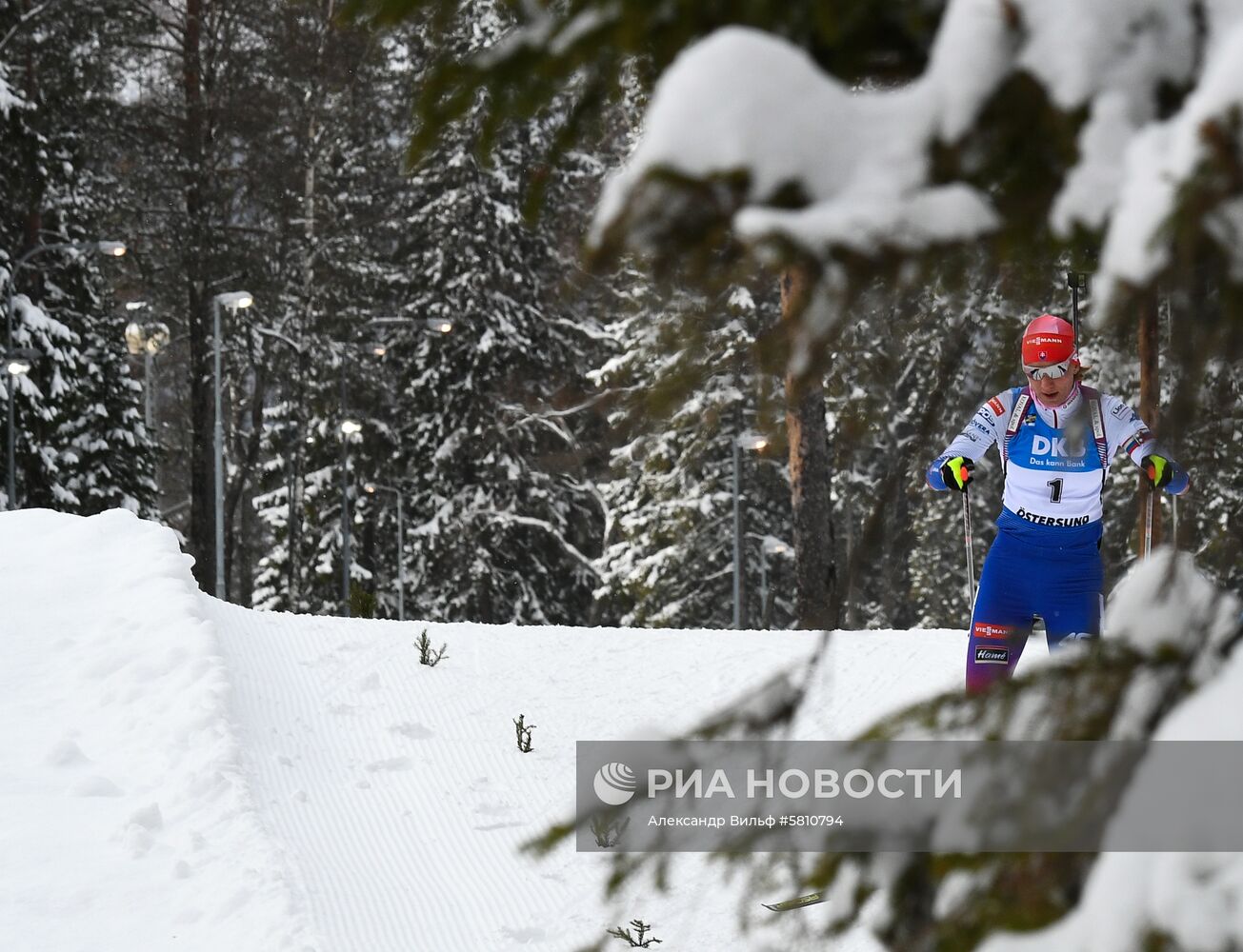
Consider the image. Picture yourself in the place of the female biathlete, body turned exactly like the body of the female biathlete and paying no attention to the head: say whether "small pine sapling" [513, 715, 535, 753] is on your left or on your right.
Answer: on your right

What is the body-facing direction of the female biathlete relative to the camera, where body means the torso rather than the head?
toward the camera

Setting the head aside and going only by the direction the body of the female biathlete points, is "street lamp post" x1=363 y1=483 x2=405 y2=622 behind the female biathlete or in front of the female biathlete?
behind

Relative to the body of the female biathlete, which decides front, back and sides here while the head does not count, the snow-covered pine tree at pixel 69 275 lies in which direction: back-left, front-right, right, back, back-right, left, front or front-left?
back-right

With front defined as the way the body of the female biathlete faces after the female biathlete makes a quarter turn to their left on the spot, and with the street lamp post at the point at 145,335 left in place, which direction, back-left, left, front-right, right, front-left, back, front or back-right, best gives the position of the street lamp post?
back-left

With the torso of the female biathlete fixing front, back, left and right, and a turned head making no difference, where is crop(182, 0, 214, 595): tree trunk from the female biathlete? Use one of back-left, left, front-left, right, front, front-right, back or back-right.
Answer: back-right
